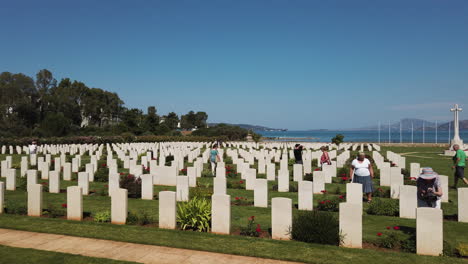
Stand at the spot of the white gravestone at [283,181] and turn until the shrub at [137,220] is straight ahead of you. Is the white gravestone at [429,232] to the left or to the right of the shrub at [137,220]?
left

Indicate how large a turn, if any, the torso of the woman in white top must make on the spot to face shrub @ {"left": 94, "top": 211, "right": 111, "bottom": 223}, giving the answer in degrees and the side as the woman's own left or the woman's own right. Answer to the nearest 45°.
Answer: approximately 45° to the woman's own right

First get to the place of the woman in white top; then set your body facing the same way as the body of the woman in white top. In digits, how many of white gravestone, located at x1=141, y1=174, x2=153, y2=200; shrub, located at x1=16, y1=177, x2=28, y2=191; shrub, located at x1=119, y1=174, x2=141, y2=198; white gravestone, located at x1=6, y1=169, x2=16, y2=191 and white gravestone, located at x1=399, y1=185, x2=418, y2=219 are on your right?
4

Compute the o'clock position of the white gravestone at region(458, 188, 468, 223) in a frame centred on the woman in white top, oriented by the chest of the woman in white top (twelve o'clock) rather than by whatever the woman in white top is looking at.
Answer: The white gravestone is roughly at 10 o'clock from the woman in white top.

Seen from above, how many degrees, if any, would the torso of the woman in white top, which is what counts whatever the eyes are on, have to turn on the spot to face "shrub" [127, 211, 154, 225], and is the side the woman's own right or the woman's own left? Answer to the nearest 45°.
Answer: approximately 45° to the woman's own right

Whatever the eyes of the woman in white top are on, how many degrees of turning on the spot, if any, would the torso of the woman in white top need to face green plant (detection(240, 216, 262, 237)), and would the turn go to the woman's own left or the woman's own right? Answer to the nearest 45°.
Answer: approximately 45° to the woman's own right

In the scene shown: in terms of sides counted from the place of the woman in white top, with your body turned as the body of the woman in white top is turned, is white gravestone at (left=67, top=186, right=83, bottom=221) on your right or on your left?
on your right

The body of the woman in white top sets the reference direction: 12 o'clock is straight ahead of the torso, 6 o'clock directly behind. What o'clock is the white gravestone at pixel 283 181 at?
The white gravestone is roughly at 4 o'clock from the woman in white top.

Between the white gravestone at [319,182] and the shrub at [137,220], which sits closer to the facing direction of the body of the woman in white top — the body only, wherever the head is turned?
the shrub

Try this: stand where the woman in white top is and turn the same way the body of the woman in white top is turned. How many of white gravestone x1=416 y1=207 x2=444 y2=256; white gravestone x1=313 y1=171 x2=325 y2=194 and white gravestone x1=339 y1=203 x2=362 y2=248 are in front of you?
2

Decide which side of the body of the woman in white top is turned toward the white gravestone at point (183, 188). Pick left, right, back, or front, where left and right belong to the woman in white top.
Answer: right

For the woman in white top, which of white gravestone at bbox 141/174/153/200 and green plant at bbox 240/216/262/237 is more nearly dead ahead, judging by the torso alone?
the green plant

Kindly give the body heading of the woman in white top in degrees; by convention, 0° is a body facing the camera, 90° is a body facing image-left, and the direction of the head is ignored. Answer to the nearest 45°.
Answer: approximately 0°
